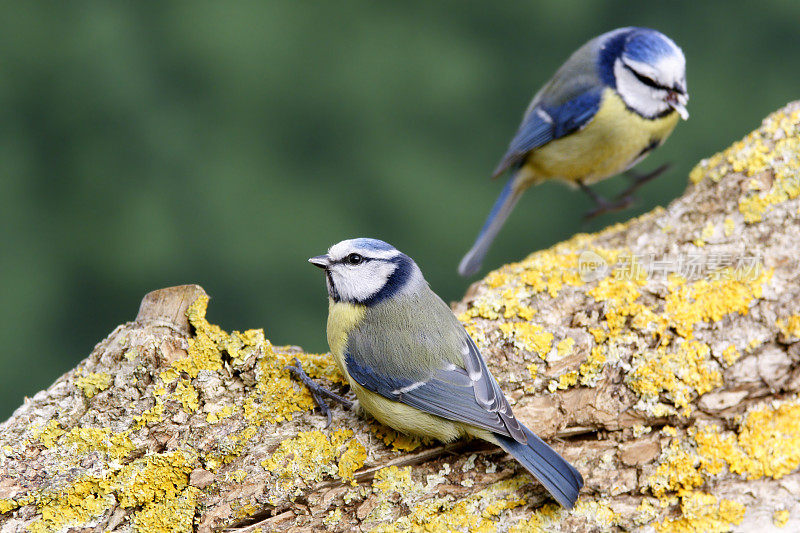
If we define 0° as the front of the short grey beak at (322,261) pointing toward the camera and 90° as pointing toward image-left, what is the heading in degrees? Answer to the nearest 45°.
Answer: approximately 90°

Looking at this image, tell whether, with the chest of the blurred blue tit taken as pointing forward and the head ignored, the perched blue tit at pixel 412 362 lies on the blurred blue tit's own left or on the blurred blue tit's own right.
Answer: on the blurred blue tit's own right
